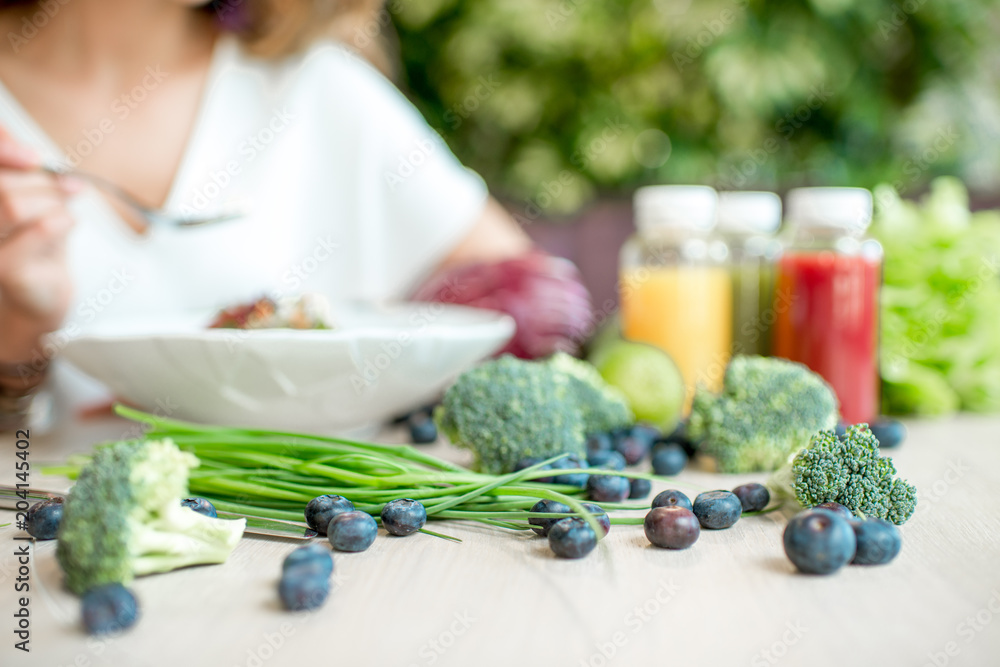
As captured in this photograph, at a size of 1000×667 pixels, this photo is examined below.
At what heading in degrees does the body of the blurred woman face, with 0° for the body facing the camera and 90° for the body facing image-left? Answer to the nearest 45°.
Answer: approximately 0°

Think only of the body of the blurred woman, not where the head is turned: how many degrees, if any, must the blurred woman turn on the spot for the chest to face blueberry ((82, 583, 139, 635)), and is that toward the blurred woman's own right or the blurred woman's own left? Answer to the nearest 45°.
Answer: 0° — they already face it

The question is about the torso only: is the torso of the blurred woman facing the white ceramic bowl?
yes

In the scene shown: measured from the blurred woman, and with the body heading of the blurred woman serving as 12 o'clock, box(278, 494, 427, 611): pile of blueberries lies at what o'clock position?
The pile of blueberries is roughly at 12 o'clock from the blurred woman.

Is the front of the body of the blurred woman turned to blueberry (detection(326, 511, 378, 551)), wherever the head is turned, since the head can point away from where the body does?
yes

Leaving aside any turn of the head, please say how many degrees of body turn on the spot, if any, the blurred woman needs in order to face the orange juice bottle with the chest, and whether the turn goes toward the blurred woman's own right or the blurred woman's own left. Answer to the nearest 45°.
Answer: approximately 45° to the blurred woman's own left

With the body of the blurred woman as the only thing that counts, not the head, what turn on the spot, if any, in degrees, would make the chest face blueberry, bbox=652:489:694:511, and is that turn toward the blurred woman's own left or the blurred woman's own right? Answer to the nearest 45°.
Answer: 0° — they already face it

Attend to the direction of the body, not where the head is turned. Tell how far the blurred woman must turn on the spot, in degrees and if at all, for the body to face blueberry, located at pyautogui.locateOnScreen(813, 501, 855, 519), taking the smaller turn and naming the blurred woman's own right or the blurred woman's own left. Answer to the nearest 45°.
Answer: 0° — they already face it
